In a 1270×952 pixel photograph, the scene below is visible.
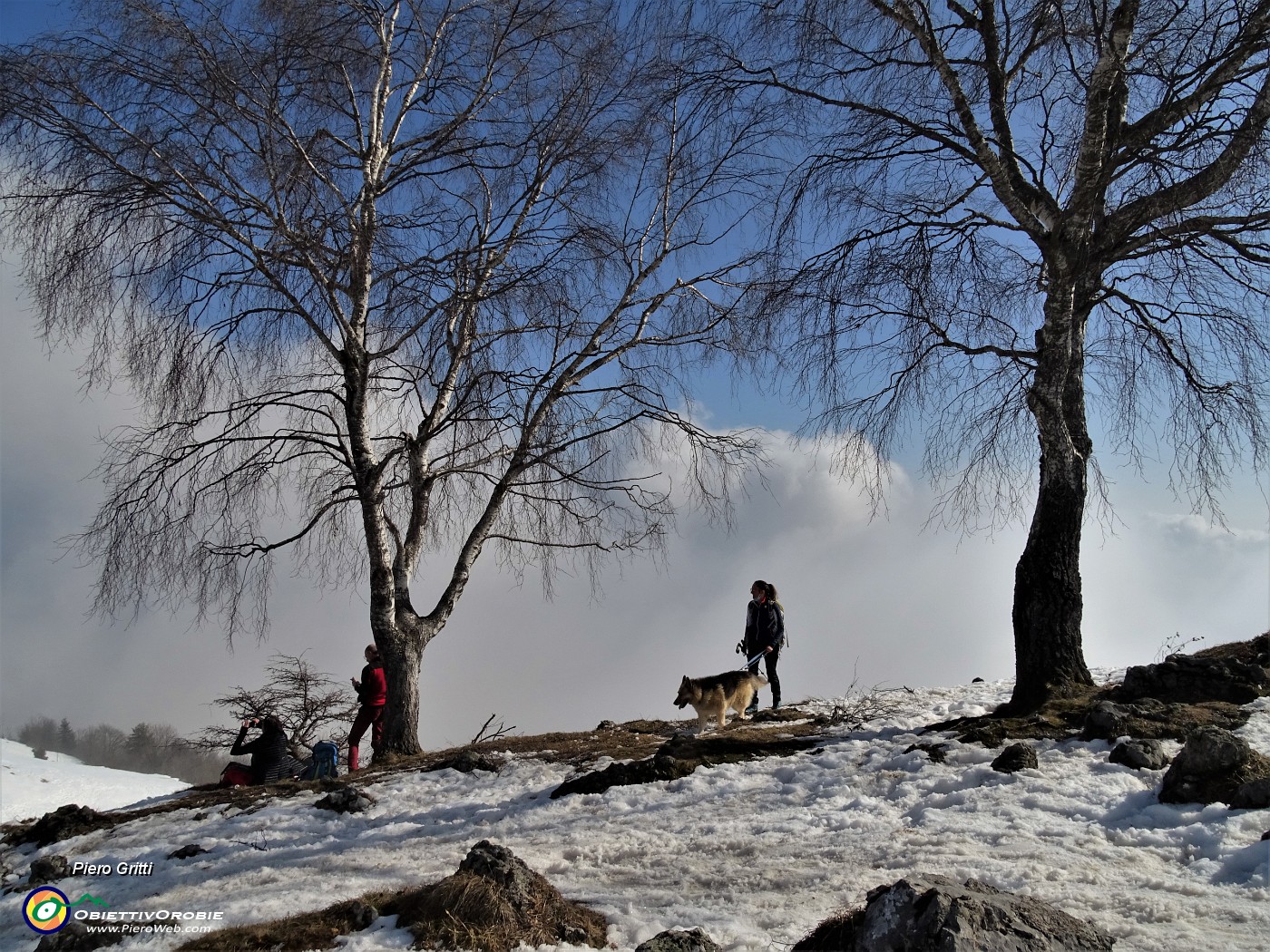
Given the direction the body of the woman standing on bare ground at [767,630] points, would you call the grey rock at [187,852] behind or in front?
in front

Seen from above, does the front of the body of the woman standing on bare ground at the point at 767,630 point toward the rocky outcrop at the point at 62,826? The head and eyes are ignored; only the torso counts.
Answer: yes

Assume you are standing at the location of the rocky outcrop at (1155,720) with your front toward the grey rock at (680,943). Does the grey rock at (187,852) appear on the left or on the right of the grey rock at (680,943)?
right

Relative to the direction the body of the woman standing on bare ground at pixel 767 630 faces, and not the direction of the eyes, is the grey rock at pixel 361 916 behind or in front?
in front

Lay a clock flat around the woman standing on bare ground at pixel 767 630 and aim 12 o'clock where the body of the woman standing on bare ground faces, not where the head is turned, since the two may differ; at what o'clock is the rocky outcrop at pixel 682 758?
The rocky outcrop is roughly at 11 o'clock from the woman standing on bare ground.

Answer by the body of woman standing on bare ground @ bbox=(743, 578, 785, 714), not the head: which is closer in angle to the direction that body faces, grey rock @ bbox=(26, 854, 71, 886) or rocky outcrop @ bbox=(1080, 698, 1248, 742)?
the grey rock

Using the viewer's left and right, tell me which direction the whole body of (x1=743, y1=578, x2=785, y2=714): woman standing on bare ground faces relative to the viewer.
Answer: facing the viewer and to the left of the viewer

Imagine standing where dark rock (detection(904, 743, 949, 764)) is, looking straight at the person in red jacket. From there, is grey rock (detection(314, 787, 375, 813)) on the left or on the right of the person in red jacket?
left

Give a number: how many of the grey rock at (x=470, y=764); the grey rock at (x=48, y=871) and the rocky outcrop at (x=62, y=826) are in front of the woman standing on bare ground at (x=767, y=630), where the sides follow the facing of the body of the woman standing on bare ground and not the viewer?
3
